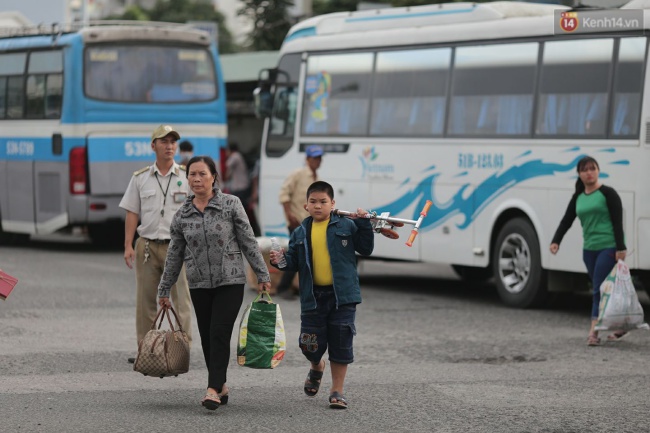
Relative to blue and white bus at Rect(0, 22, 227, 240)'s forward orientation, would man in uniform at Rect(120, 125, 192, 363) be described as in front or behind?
behind

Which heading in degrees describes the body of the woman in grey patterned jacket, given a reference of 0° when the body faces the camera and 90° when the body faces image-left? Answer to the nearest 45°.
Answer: approximately 0°

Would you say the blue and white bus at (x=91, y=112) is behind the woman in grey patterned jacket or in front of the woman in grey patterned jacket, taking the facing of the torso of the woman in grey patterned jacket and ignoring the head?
behind

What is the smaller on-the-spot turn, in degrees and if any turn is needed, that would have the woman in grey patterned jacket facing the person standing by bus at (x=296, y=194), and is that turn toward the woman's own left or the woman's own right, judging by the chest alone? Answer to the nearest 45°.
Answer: approximately 180°

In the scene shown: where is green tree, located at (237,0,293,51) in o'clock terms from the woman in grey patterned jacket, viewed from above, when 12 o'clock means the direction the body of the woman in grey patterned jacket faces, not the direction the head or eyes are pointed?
The green tree is roughly at 6 o'clock from the woman in grey patterned jacket.

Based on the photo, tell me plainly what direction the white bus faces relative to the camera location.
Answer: facing away from the viewer and to the left of the viewer

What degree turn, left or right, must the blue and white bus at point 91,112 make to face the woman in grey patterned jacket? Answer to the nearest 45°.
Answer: approximately 135° to its left

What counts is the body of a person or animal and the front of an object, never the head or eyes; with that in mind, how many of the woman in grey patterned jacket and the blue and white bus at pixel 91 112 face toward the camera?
1
